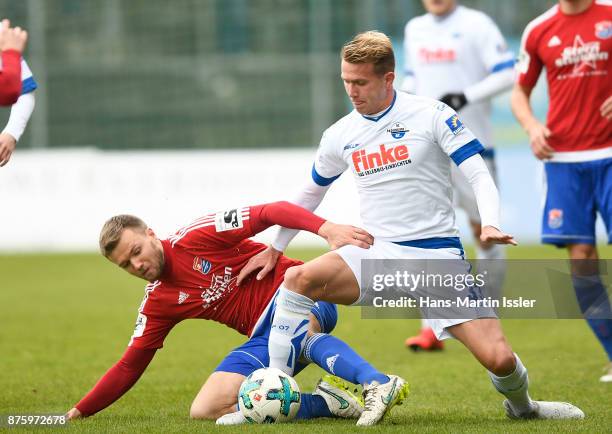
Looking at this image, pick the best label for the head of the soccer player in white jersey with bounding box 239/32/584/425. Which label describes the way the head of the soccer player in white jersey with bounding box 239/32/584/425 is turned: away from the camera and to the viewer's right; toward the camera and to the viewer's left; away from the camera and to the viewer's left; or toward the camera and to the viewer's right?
toward the camera and to the viewer's left

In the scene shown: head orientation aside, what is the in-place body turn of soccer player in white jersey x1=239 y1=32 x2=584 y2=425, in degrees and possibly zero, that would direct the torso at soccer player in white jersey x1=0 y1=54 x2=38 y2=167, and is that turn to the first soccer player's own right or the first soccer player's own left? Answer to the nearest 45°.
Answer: approximately 45° to the first soccer player's own right

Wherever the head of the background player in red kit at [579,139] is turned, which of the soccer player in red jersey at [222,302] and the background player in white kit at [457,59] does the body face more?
the soccer player in red jersey

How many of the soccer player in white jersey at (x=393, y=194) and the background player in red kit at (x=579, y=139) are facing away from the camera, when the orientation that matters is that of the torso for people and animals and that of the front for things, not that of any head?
0

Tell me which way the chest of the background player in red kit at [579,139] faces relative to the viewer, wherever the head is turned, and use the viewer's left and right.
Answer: facing the viewer

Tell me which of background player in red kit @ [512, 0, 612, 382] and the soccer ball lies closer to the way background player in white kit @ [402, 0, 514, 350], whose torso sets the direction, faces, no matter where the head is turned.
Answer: the soccer ball

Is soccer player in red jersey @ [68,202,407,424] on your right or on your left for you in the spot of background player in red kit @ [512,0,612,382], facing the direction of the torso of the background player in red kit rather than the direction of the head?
on your right

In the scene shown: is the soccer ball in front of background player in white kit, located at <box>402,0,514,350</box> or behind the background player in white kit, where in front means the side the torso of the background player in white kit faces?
in front

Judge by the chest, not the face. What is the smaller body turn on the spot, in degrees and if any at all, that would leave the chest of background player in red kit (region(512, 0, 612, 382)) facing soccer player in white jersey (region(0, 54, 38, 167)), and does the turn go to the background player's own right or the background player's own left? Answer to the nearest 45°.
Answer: approximately 90° to the background player's own right

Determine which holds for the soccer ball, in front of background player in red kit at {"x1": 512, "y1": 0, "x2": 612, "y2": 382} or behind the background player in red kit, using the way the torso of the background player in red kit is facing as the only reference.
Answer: in front
